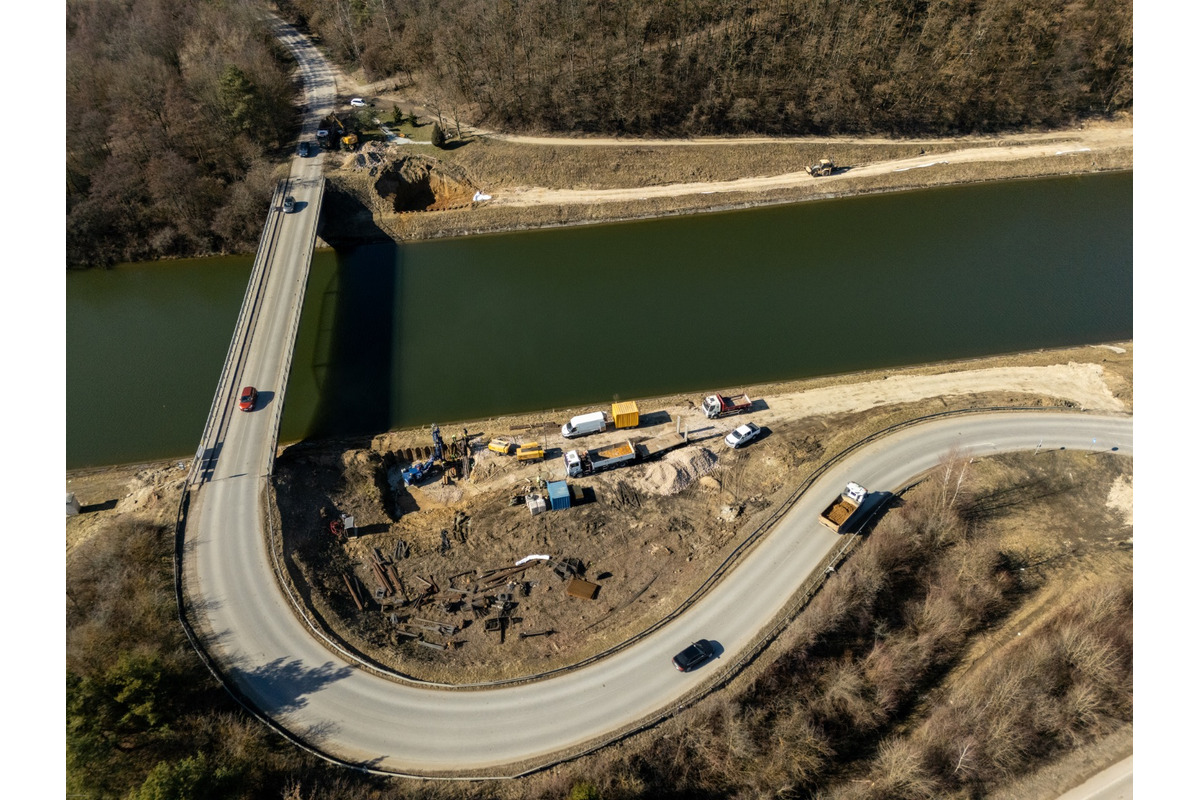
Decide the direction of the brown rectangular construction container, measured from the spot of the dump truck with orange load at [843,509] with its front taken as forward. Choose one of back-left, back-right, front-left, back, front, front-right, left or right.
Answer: back

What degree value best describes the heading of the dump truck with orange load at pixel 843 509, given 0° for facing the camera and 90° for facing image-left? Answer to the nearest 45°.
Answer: approximately 225°
